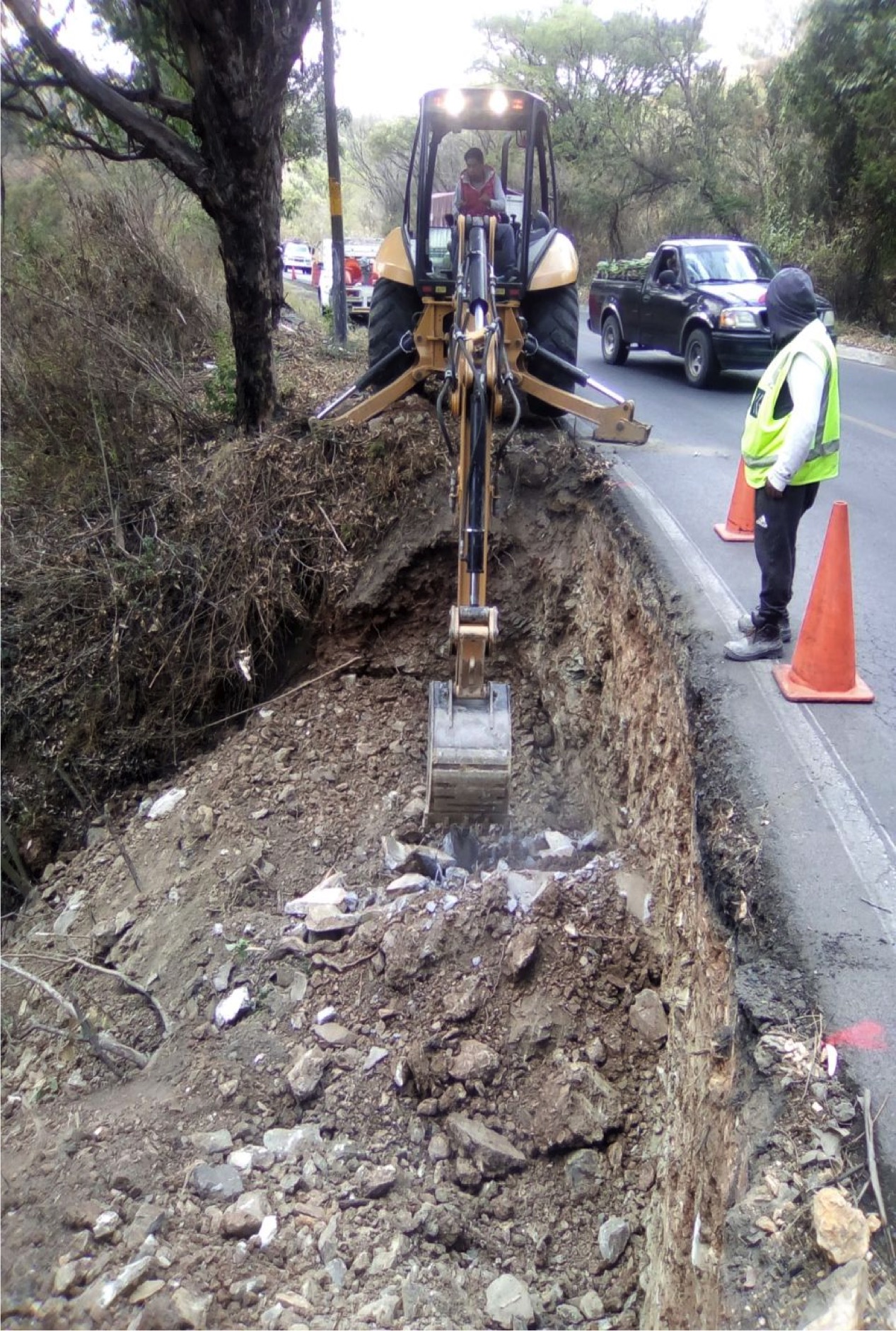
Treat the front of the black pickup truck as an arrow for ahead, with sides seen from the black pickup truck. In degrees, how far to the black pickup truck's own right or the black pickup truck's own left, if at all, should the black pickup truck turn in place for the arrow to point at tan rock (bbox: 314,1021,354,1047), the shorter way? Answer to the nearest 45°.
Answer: approximately 45° to the black pickup truck's own right

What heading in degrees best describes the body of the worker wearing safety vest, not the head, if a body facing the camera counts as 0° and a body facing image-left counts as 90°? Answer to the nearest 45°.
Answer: approximately 90°

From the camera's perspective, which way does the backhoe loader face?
away from the camera

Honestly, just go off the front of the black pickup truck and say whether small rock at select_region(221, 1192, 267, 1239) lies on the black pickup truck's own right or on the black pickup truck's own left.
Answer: on the black pickup truck's own right

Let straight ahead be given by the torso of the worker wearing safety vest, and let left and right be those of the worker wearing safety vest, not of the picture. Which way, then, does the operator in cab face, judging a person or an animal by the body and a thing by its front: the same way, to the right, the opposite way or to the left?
to the left

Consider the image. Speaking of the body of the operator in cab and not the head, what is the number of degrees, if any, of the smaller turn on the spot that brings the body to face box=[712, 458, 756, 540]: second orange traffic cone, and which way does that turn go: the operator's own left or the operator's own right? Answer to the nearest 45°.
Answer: approximately 45° to the operator's own left

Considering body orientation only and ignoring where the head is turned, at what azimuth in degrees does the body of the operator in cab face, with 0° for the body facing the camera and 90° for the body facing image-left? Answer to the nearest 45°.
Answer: approximately 0°

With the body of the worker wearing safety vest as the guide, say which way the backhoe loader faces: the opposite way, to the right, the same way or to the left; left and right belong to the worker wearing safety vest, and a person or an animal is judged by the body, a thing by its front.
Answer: to the right

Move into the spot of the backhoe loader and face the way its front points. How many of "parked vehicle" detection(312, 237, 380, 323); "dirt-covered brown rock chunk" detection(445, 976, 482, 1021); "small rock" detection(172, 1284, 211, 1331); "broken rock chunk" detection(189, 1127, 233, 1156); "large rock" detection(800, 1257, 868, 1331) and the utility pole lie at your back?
4

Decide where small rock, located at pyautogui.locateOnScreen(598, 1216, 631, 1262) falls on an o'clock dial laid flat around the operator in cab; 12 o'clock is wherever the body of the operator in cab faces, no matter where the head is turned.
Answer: The small rock is roughly at 12 o'clock from the operator in cab.

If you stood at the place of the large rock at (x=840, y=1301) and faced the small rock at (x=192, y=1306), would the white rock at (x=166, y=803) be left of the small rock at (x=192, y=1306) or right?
right
